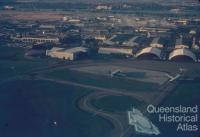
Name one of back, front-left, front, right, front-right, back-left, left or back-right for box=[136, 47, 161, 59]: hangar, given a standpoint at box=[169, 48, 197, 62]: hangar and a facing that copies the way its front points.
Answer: right

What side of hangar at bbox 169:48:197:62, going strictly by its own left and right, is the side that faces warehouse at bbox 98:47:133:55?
right

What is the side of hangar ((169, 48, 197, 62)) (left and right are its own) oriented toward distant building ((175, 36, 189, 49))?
back

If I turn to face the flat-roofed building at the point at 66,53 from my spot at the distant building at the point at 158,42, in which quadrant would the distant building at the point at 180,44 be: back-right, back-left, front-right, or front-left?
back-left

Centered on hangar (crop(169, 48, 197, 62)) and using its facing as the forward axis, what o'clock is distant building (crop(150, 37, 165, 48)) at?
The distant building is roughly at 5 o'clock from the hangar.

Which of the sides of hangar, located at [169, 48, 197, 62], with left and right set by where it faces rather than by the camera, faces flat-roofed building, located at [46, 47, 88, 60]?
right

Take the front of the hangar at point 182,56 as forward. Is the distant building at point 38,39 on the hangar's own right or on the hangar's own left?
on the hangar's own right

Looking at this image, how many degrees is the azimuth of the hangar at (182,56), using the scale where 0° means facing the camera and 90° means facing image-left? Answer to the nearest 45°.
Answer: approximately 0°
